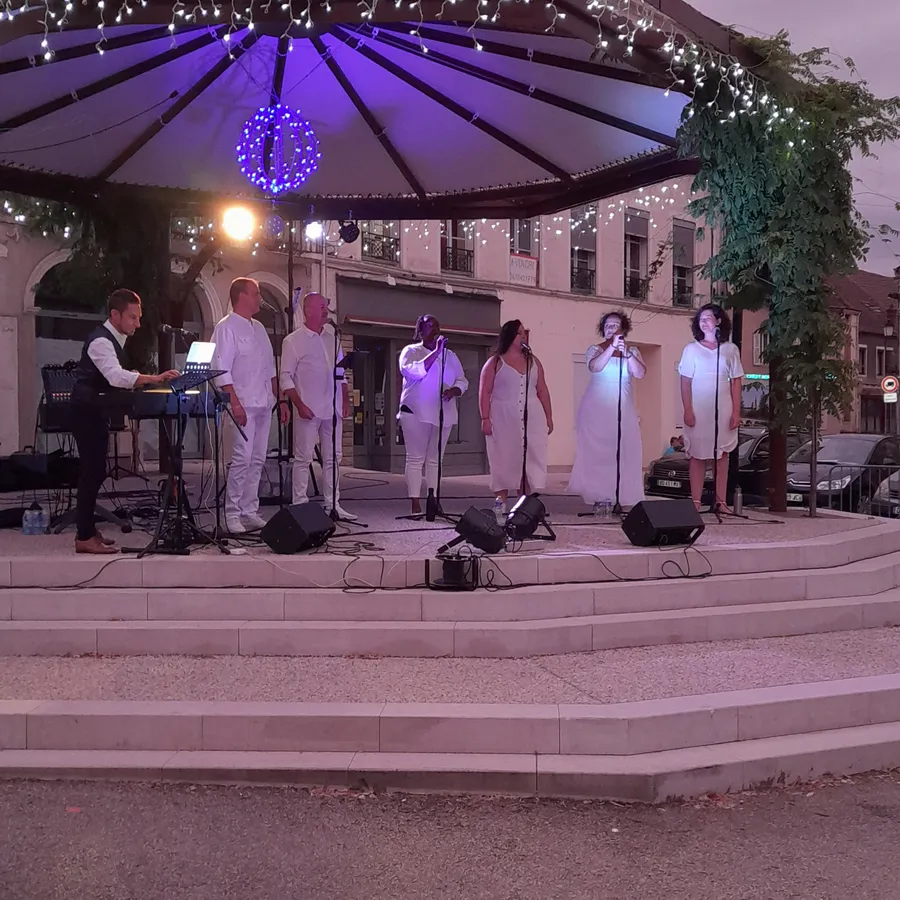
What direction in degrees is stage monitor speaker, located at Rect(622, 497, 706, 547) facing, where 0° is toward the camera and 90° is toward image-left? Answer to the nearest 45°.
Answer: approximately 180°

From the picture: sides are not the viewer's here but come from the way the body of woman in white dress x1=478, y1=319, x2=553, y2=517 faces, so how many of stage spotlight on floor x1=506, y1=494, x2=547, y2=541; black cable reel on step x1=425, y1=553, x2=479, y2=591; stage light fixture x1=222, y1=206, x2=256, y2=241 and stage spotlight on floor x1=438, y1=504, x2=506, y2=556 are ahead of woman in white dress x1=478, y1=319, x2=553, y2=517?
3

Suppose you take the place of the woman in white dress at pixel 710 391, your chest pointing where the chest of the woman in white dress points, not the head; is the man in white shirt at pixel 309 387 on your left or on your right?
on your right

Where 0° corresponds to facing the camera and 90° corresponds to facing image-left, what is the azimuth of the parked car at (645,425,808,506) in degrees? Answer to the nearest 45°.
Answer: approximately 45°

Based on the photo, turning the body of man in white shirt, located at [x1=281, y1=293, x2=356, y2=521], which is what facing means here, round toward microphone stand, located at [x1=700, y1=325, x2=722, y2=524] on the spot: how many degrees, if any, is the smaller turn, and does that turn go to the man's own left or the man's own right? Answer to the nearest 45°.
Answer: approximately 45° to the man's own left

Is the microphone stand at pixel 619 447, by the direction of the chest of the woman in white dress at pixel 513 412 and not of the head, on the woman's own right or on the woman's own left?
on the woman's own left
